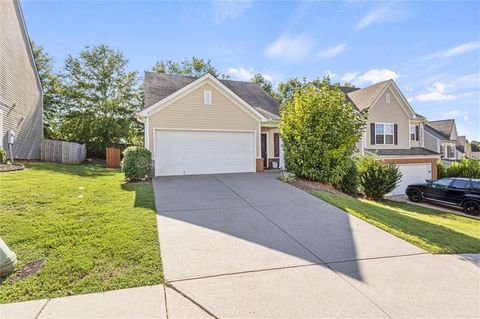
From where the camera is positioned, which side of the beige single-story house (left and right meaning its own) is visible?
front

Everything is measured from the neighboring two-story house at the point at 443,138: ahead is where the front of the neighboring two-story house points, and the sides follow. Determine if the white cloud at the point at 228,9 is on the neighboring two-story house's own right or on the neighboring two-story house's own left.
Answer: on the neighboring two-story house's own right

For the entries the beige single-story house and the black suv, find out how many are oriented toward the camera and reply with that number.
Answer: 1

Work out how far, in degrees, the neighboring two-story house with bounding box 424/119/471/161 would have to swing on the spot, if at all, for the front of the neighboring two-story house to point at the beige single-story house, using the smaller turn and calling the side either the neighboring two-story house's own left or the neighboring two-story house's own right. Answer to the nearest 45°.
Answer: approximately 45° to the neighboring two-story house's own right

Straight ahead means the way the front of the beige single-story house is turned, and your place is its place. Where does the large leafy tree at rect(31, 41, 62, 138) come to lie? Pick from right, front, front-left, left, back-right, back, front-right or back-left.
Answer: back-right

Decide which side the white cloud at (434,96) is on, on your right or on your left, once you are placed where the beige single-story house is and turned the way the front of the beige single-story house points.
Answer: on your left

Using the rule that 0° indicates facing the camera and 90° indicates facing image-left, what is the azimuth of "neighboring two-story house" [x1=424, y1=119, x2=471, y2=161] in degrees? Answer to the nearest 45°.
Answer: approximately 315°

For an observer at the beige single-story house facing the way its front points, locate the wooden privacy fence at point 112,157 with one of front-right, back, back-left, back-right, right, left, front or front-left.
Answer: back-right

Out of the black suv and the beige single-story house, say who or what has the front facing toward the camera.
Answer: the beige single-story house

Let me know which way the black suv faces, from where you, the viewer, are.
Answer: facing away from the viewer and to the left of the viewer

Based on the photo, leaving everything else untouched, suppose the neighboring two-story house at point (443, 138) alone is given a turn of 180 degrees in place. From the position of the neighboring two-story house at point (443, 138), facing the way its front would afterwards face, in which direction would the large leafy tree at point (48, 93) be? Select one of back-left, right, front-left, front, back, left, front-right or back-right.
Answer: left

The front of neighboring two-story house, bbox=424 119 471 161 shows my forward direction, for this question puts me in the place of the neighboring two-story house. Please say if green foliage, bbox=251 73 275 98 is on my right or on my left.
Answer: on my right
